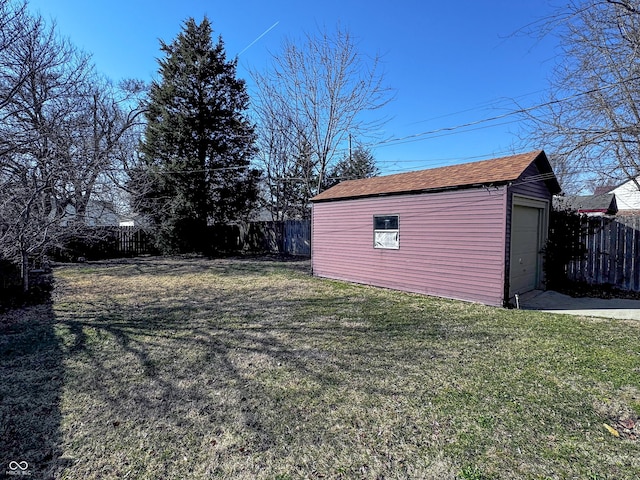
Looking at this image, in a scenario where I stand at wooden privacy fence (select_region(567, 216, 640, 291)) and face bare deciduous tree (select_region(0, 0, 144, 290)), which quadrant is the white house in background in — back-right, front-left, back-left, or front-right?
back-right

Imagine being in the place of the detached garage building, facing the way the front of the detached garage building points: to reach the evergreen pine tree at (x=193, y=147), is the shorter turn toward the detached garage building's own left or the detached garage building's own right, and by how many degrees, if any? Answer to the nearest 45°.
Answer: approximately 180°

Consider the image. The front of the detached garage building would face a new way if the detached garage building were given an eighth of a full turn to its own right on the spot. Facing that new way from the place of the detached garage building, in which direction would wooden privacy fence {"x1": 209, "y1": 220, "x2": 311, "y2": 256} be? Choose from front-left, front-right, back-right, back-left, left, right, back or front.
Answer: back-right

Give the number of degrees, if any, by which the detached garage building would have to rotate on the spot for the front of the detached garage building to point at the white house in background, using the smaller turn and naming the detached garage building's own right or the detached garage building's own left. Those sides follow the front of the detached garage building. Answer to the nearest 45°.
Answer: approximately 90° to the detached garage building's own left

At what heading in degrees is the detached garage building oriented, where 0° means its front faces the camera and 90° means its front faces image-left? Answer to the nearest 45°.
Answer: approximately 315°

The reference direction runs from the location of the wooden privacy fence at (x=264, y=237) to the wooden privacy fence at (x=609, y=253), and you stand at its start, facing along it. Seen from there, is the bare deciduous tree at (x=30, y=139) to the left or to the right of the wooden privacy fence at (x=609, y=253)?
right
